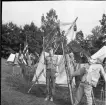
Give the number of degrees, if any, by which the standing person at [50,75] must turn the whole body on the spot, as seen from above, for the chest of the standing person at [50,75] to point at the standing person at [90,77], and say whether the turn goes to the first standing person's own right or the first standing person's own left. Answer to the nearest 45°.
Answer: approximately 45° to the first standing person's own left

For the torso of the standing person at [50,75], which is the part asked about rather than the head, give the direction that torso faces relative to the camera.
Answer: toward the camera
